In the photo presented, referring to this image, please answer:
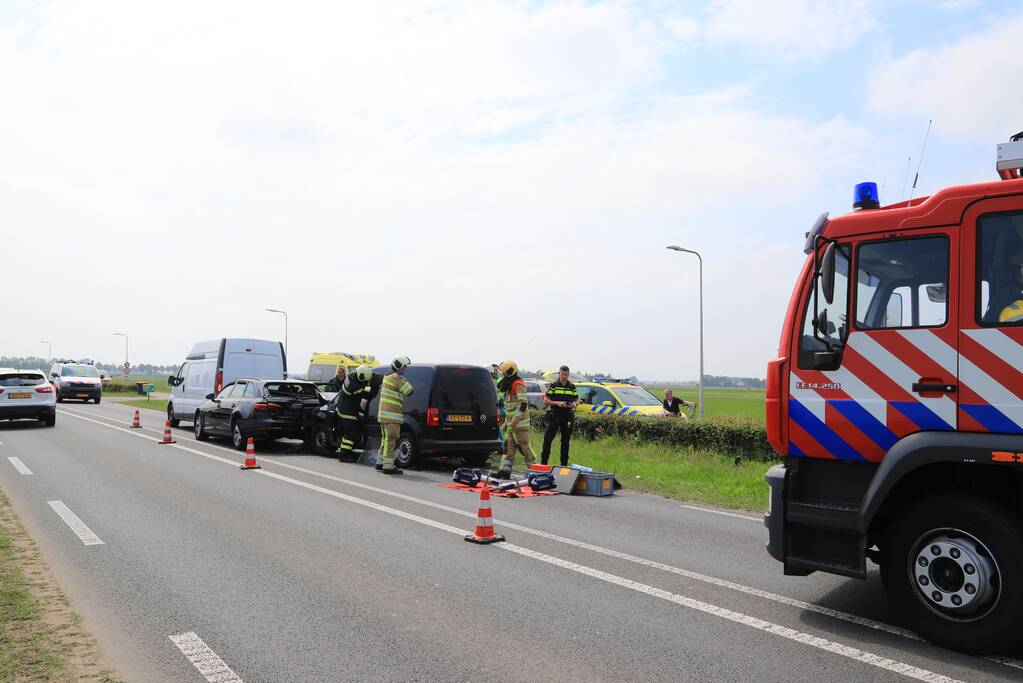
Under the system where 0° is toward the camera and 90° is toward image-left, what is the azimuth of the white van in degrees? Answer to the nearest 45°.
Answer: approximately 135°

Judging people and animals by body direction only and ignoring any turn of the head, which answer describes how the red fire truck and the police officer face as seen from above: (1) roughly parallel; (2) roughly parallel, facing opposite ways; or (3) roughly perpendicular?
roughly perpendicular

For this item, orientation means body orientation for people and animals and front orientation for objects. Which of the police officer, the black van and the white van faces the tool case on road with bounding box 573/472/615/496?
the police officer

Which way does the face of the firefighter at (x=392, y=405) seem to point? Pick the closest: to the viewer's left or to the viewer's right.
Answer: to the viewer's right

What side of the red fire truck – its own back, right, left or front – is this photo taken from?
left

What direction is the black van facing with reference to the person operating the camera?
facing away from the viewer and to the left of the viewer

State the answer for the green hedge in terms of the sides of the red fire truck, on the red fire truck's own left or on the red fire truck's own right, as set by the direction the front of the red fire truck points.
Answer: on the red fire truck's own right

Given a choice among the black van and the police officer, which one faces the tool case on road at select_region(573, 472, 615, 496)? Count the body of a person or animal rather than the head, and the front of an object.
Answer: the police officer

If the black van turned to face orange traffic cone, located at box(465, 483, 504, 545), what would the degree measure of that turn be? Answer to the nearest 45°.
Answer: approximately 135° to its left

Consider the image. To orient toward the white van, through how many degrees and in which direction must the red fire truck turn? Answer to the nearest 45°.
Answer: approximately 45° to its right
